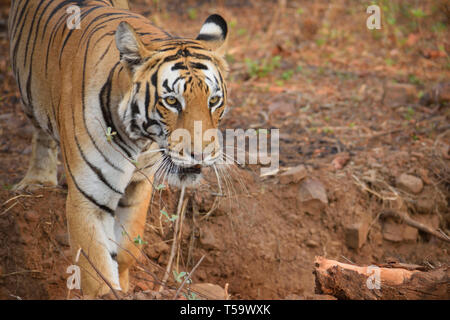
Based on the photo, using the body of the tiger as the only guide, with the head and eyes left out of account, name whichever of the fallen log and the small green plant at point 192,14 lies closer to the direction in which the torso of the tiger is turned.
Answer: the fallen log

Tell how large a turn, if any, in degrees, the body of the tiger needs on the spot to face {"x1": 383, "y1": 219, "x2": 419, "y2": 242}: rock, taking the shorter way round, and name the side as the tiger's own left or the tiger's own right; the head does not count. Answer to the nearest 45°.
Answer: approximately 90° to the tiger's own left

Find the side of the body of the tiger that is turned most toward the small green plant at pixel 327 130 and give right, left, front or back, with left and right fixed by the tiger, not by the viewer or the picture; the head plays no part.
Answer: left

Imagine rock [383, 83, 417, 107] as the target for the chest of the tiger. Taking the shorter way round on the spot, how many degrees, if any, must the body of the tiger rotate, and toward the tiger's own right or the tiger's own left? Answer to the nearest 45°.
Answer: approximately 90° to the tiger's own left

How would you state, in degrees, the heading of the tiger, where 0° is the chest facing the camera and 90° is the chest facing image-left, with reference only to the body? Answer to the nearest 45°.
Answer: approximately 315°

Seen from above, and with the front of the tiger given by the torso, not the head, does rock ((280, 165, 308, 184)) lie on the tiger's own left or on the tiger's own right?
on the tiger's own left

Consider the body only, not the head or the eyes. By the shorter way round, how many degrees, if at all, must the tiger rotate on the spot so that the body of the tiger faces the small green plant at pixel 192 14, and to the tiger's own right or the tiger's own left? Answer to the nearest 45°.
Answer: approximately 135° to the tiger's own left

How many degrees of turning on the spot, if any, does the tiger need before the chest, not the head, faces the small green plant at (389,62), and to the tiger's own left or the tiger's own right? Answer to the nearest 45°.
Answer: approximately 90° to the tiger's own left

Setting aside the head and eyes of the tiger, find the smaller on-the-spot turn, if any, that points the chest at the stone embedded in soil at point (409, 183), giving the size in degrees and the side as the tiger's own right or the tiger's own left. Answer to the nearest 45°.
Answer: approximately 90° to the tiger's own left
